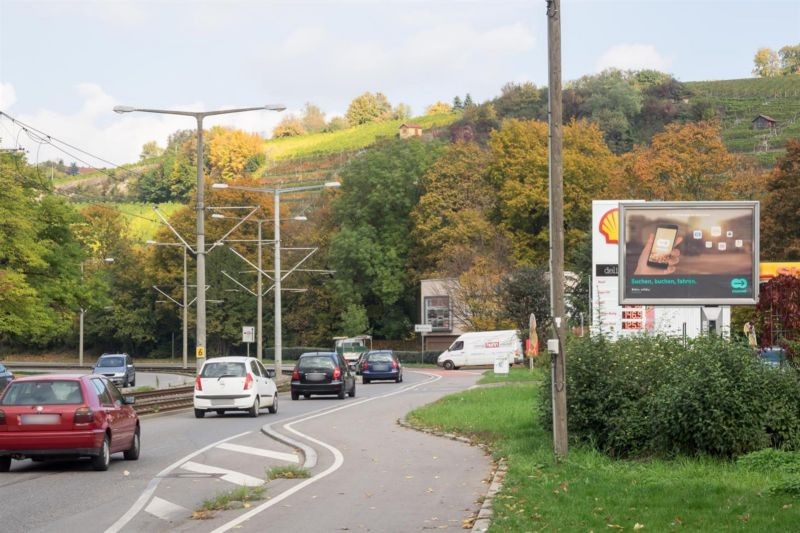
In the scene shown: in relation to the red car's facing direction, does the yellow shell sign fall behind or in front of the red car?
in front

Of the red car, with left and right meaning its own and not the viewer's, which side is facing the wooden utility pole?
right

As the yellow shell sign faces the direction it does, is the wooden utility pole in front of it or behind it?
in front

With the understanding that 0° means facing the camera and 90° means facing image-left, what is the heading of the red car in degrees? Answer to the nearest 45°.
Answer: approximately 225°

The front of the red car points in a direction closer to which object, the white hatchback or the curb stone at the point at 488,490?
the white hatchback

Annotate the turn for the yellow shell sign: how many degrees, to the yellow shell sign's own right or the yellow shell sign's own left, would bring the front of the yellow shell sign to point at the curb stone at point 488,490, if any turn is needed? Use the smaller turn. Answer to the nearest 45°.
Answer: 0° — it already faces it

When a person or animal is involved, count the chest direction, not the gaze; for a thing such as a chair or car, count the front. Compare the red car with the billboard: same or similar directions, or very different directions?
very different directions

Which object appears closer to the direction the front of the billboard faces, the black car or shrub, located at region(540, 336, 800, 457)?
the shrub

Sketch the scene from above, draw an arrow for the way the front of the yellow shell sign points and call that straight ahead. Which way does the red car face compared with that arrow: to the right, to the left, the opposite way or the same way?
the opposite way

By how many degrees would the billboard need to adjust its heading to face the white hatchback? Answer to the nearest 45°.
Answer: approximately 90° to its right
